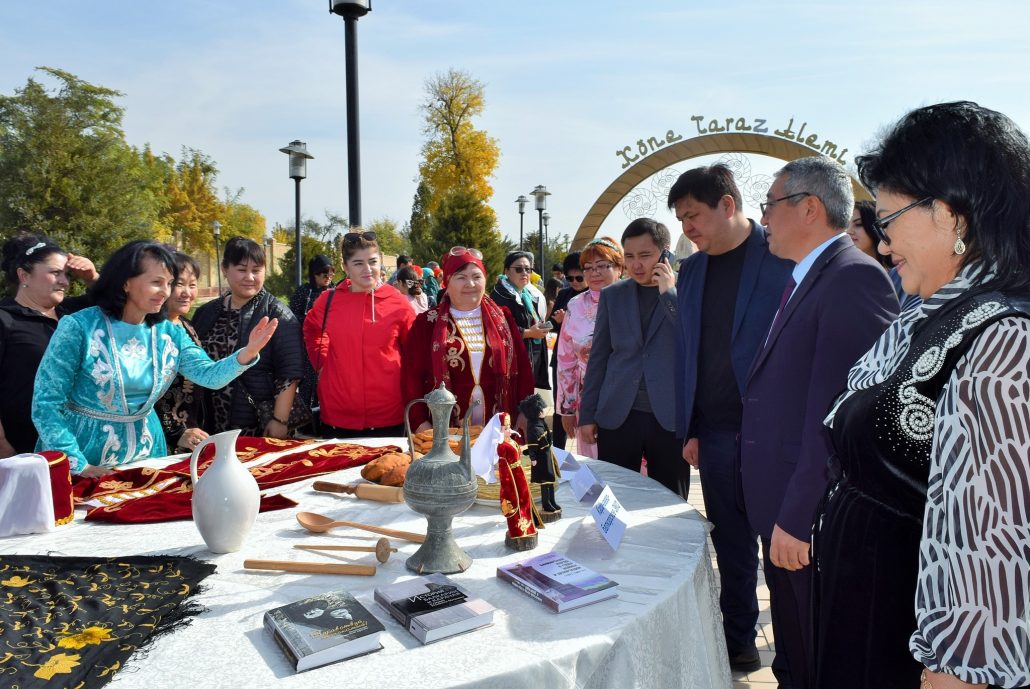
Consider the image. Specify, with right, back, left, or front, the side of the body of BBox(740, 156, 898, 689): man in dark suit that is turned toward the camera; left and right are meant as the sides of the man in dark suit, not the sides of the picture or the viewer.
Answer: left

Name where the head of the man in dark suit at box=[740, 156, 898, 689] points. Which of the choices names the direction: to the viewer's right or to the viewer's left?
to the viewer's left

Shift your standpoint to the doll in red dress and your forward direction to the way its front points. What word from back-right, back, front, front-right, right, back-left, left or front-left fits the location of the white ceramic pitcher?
back-right

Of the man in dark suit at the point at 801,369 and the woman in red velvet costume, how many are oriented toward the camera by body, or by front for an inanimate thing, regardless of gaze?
1

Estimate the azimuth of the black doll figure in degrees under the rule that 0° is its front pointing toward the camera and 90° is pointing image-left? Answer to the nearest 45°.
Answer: approximately 315°

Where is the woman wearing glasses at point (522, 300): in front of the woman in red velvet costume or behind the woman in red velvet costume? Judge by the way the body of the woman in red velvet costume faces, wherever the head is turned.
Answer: behind

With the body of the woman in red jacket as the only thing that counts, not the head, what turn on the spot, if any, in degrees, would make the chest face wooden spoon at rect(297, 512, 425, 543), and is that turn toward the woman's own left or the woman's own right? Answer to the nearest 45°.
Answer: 0° — they already face it

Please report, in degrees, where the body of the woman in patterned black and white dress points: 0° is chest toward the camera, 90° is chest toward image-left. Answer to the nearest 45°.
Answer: approximately 90°

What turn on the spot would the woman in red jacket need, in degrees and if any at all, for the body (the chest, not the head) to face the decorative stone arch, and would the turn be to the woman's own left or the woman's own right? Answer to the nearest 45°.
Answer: approximately 135° to the woman's own left

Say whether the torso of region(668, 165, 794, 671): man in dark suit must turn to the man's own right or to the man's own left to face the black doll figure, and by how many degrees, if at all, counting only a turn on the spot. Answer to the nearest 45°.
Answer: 0° — they already face it

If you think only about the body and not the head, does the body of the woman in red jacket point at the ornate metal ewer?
yes
